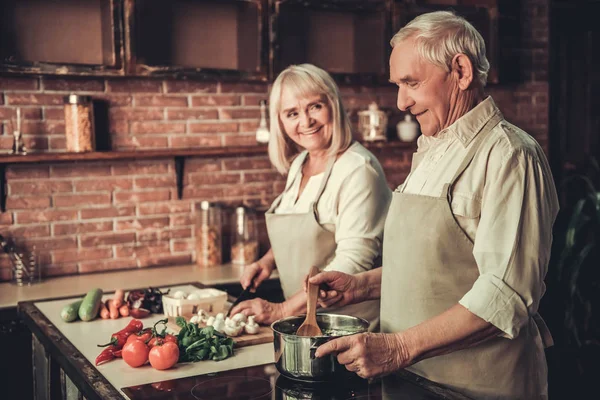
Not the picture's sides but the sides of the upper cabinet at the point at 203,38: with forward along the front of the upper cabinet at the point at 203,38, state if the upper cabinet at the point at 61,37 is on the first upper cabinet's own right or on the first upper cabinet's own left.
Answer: on the first upper cabinet's own right

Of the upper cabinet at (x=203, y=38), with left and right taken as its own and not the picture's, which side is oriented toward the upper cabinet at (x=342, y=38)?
left

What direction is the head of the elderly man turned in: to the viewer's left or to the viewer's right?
to the viewer's left

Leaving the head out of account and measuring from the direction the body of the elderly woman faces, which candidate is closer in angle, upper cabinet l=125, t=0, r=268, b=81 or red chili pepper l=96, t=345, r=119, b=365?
the red chili pepper

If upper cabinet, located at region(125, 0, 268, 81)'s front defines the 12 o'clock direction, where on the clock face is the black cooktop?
The black cooktop is roughly at 12 o'clock from the upper cabinet.

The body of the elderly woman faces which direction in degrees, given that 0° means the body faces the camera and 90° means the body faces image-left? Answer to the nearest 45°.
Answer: approximately 45°

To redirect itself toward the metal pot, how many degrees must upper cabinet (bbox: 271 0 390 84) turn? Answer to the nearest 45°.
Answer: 0° — it already faces it

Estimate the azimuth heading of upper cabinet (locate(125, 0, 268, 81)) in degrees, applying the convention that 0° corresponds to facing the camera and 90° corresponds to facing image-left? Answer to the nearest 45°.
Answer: approximately 0°

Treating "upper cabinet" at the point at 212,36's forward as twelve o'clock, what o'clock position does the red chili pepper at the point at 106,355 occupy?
The red chili pepper is roughly at 12 o'clock from the upper cabinet.

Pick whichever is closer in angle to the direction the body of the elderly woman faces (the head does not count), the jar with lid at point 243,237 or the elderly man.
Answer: the elderly man
